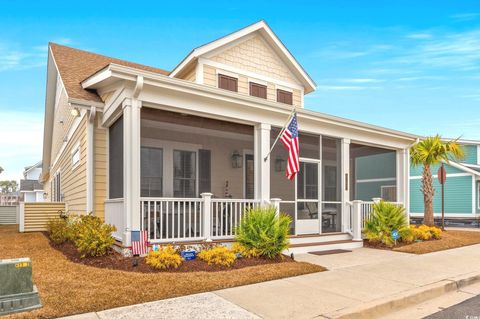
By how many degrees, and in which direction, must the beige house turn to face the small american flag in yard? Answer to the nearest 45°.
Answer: approximately 45° to its right

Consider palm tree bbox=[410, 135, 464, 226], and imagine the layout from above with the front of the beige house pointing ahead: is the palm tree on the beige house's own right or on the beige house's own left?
on the beige house's own left

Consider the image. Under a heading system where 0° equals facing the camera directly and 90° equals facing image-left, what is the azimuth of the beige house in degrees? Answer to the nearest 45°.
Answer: approximately 315°

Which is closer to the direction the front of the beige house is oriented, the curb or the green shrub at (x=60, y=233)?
the curb

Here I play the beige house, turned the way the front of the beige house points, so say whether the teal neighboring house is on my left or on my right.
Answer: on my left
